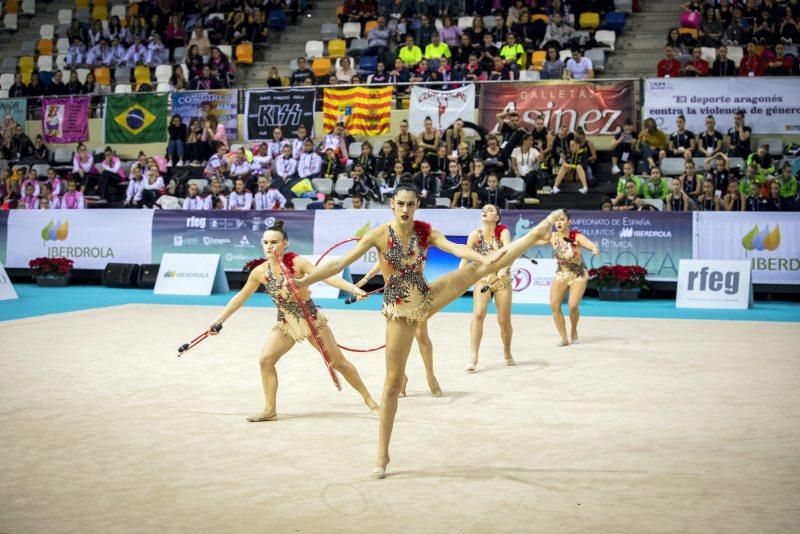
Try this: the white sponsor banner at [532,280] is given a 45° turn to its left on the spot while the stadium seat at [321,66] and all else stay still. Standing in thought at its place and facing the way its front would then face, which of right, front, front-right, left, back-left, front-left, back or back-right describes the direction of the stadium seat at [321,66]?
back

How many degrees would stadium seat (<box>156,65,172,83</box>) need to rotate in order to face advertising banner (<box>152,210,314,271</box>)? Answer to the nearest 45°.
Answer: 0° — it already faces it

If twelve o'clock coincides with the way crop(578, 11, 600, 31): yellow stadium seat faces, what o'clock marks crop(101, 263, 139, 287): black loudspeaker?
The black loudspeaker is roughly at 2 o'clock from the yellow stadium seat.

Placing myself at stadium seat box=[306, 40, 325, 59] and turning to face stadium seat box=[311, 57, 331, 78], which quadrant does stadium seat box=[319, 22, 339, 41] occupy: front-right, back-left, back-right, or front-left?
back-left

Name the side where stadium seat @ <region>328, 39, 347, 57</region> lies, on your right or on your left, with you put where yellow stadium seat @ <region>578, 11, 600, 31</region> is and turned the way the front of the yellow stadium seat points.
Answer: on your right

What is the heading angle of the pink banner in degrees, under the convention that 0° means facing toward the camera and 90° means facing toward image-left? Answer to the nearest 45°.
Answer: approximately 0°

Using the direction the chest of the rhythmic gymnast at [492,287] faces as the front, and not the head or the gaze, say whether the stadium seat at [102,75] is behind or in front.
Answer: behind

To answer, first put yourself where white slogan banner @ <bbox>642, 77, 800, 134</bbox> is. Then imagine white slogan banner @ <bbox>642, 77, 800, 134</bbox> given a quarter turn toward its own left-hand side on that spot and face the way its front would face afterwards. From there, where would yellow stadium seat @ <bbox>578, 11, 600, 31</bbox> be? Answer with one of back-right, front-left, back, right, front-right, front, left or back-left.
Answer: back-left

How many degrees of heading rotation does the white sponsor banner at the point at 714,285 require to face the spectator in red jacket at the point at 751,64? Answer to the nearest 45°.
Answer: approximately 180°

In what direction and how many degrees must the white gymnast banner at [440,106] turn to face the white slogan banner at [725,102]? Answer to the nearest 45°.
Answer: approximately 90° to its left

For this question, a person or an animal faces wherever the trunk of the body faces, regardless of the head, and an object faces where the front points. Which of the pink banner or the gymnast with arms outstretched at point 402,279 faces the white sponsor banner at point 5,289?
the pink banner

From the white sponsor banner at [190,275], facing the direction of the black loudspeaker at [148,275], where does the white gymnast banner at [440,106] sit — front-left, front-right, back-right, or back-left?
back-right

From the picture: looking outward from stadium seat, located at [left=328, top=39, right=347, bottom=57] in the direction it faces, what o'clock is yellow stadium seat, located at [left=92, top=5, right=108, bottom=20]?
The yellow stadium seat is roughly at 4 o'clock from the stadium seat.
